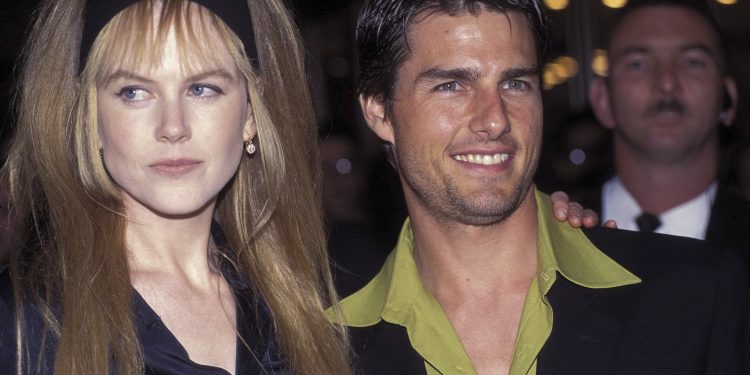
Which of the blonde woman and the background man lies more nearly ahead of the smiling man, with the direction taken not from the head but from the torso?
the blonde woman

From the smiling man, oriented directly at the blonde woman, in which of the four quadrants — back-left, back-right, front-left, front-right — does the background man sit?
back-right

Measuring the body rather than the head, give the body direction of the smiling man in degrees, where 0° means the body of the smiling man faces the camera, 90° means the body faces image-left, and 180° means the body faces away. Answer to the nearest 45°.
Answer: approximately 0°

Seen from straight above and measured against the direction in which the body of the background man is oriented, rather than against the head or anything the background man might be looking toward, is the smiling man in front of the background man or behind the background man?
in front

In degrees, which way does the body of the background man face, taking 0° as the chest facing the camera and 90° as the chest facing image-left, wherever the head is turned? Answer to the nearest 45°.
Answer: approximately 0°

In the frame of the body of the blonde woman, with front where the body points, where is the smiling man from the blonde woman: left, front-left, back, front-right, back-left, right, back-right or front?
left
